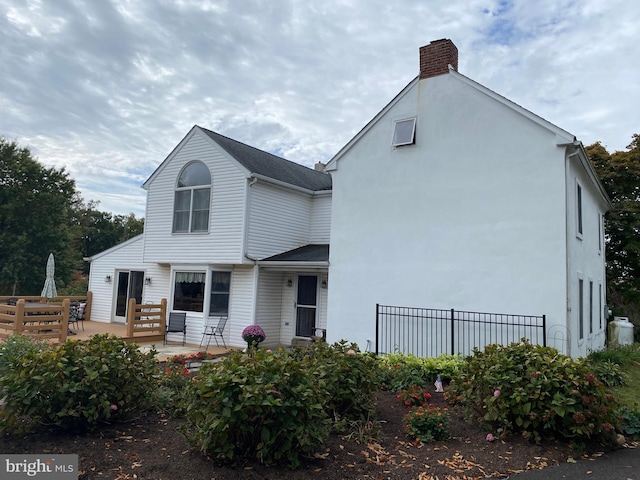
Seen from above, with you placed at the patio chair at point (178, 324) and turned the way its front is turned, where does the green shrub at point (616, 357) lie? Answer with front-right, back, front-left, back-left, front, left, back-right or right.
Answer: front-left

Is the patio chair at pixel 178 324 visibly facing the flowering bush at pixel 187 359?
yes

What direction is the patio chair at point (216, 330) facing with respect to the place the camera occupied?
facing the viewer and to the left of the viewer

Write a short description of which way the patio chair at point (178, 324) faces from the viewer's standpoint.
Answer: facing the viewer

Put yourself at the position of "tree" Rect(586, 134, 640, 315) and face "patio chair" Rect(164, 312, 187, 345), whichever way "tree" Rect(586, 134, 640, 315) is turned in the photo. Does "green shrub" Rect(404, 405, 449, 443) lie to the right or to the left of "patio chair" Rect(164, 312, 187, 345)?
left

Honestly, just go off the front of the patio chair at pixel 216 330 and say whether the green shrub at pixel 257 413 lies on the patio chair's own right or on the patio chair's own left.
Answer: on the patio chair's own left

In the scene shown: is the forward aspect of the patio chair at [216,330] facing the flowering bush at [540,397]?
no

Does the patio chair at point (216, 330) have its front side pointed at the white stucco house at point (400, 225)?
no

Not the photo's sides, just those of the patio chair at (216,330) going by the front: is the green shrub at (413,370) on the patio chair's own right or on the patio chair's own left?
on the patio chair's own left

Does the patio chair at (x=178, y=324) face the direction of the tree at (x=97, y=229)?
no

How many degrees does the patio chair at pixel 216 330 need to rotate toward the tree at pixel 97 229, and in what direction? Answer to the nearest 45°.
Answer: approximately 135° to its right

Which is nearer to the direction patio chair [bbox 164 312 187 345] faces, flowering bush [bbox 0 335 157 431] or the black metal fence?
the flowering bush

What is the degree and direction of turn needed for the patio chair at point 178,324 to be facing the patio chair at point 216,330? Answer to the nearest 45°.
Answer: approximately 45° to its left

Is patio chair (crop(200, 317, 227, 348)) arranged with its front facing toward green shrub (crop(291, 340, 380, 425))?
no

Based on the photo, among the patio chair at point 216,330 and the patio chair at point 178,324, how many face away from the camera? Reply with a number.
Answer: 0
